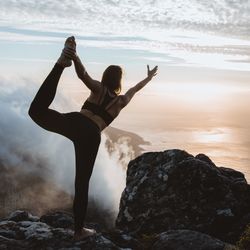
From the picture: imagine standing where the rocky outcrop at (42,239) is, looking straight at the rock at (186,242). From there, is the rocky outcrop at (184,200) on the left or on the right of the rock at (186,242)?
left

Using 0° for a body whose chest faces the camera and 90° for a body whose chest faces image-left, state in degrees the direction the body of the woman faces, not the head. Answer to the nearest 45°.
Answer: approximately 225°

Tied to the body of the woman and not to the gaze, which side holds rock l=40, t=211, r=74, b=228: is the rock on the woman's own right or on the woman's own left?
on the woman's own left

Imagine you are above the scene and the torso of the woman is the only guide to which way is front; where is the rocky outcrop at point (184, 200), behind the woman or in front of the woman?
in front

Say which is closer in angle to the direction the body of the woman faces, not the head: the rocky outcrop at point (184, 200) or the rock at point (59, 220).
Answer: the rocky outcrop
